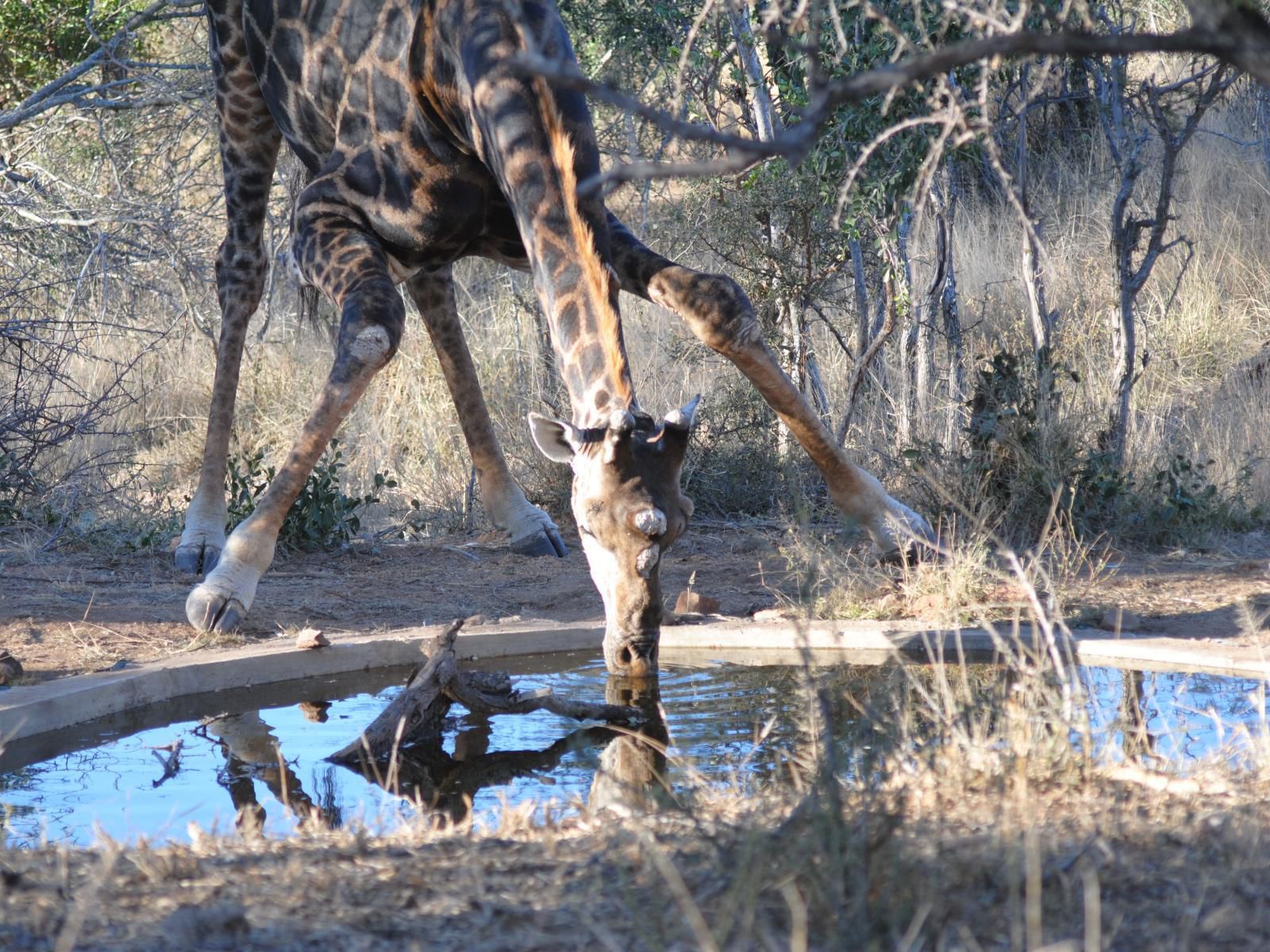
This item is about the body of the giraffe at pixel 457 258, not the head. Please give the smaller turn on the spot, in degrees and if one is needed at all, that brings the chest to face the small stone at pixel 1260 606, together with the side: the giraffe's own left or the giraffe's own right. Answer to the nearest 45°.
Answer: approximately 45° to the giraffe's own left

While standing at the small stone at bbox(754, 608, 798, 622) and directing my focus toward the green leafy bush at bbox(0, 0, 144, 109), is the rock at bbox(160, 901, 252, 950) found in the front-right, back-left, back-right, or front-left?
back-left

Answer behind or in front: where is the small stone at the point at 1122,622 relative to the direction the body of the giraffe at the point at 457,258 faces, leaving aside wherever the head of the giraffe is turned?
in front

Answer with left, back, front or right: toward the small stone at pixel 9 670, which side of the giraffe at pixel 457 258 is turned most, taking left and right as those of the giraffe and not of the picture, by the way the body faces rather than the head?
right

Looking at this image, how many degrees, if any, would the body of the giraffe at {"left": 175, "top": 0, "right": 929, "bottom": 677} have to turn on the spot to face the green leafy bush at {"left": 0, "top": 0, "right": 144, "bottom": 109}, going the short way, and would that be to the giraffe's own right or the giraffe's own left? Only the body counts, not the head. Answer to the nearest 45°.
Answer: approximately 180°

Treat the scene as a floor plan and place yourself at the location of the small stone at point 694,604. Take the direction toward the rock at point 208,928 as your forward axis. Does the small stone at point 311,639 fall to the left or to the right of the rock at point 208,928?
right
